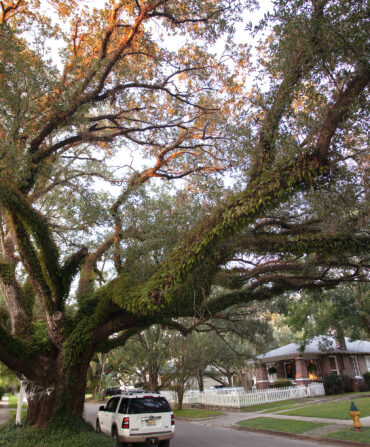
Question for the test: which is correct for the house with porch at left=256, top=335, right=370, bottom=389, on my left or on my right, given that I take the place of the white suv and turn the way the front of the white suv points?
on my right

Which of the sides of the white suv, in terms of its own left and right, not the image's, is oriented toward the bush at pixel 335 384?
right

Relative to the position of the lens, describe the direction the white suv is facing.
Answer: facing away from the viewer and to the left of the viewer

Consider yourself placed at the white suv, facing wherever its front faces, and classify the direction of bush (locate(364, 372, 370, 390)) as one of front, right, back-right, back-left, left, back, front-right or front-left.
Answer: right

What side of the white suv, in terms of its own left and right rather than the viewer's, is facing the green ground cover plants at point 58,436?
left

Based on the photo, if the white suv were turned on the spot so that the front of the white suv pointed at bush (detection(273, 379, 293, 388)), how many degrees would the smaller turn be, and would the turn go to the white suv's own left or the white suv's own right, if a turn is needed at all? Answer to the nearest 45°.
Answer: approximately 90° to the white suv's own right

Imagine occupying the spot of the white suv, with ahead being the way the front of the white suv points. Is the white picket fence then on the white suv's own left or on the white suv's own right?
on the white suv's own right

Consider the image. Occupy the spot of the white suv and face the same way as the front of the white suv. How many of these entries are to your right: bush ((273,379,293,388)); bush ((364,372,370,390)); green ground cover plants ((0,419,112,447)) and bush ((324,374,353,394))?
3

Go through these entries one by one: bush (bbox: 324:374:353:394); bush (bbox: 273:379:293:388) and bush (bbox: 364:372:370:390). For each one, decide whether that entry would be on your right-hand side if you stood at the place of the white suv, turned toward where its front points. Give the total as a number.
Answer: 3

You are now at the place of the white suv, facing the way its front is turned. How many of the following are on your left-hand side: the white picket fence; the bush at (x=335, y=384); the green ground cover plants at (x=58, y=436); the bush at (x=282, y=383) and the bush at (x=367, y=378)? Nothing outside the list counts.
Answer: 1
